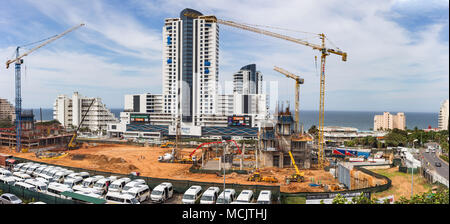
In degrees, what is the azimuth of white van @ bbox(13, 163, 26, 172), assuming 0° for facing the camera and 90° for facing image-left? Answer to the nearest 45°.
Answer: approximately 45°

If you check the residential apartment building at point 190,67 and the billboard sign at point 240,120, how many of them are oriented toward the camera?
2

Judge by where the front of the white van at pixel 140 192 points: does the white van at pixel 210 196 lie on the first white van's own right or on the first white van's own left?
on the first white van's own left

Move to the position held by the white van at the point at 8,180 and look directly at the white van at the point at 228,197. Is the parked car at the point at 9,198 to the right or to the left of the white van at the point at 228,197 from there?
right

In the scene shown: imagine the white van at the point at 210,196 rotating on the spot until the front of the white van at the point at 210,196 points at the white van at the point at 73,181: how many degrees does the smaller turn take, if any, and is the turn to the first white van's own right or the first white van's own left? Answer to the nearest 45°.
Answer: approximately 90° to the first white van's own right

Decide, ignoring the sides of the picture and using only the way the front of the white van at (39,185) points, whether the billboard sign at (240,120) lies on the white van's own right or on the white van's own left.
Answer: on the white van's own left

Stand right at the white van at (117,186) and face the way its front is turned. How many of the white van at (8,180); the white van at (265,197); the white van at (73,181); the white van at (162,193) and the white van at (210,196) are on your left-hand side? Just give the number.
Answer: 3

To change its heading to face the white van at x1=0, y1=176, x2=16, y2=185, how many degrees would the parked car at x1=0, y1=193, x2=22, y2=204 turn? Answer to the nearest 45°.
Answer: approximately 135° to its left

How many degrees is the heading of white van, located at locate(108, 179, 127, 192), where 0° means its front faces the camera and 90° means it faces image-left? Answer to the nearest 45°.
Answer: approximately 45°

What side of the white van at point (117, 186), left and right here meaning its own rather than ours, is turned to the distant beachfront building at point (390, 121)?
back
